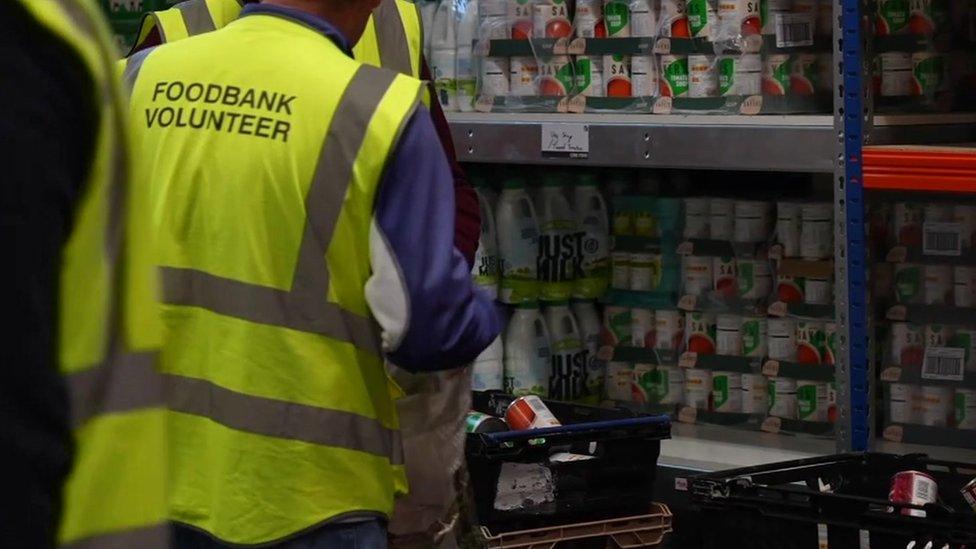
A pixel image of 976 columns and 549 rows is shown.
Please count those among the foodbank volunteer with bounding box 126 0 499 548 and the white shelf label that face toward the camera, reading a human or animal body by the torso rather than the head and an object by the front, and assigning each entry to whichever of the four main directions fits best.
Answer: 1

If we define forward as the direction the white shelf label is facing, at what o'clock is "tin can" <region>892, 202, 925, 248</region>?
The tin can is roughly at 9 o'clock from the white shelf label.

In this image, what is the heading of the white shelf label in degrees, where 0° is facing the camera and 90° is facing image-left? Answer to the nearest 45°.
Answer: approximately 0°

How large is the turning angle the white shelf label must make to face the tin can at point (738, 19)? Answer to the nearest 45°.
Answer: approximately 90° to its left

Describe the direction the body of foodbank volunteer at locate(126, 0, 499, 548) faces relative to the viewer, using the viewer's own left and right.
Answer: facing away from the viewer and to the right of the viewer
